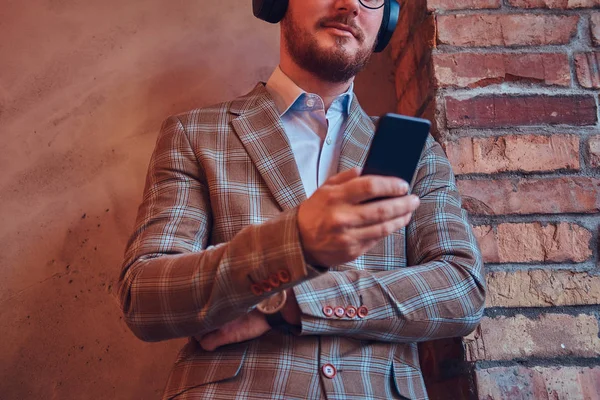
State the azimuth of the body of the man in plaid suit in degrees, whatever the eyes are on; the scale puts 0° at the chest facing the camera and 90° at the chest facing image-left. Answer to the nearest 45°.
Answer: approximately 0°
